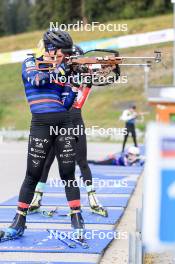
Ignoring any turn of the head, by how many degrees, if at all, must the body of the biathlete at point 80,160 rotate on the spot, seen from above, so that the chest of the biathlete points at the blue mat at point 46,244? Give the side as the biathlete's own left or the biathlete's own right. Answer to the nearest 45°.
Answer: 0° — they already face it

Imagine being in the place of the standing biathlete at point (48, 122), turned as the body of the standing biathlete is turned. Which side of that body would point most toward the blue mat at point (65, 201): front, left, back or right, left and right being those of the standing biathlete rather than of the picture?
back

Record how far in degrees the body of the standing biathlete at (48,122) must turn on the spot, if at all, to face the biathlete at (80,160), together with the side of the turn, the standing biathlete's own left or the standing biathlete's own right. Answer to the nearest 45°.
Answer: approximately 180°

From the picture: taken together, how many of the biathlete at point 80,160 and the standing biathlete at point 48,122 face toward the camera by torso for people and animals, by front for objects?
2

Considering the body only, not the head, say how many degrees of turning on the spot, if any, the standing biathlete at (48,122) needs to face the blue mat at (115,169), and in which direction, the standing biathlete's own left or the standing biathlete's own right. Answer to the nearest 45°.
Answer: approximately 180°

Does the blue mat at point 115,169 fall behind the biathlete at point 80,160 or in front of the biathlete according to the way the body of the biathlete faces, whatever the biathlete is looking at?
behind
